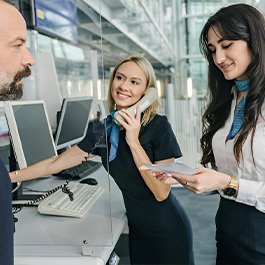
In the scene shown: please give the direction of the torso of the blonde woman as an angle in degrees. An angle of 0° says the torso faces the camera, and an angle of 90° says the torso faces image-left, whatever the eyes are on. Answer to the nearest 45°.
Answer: approximately 45°

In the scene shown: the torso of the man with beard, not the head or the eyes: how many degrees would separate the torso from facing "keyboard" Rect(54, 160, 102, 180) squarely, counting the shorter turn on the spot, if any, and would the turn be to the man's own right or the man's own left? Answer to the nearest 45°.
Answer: approximately 45° to the man's own left

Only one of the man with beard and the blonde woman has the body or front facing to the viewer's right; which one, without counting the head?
the man with beard

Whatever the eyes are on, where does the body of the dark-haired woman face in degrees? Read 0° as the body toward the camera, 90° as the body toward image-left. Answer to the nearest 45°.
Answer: approximately 45°

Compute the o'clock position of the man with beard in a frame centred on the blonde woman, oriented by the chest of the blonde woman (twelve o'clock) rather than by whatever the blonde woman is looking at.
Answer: The man with beard is roughly at 12 o'clock from the blonde woman.

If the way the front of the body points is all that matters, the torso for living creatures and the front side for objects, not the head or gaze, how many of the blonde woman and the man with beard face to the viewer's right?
1

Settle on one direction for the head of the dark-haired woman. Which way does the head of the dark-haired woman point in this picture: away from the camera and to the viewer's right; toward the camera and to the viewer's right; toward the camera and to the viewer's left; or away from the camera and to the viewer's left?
toward the camera and to the viewer's left

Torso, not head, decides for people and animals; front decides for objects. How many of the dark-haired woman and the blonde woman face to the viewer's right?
0

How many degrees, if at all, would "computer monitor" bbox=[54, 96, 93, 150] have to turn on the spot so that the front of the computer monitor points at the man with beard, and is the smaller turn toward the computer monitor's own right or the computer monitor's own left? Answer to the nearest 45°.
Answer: approximately 45° to the computer monitor's own right

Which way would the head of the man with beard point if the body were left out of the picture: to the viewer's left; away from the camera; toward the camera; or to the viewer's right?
to the viewer's right

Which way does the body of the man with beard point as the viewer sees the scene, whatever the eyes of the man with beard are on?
to the viewer's right
